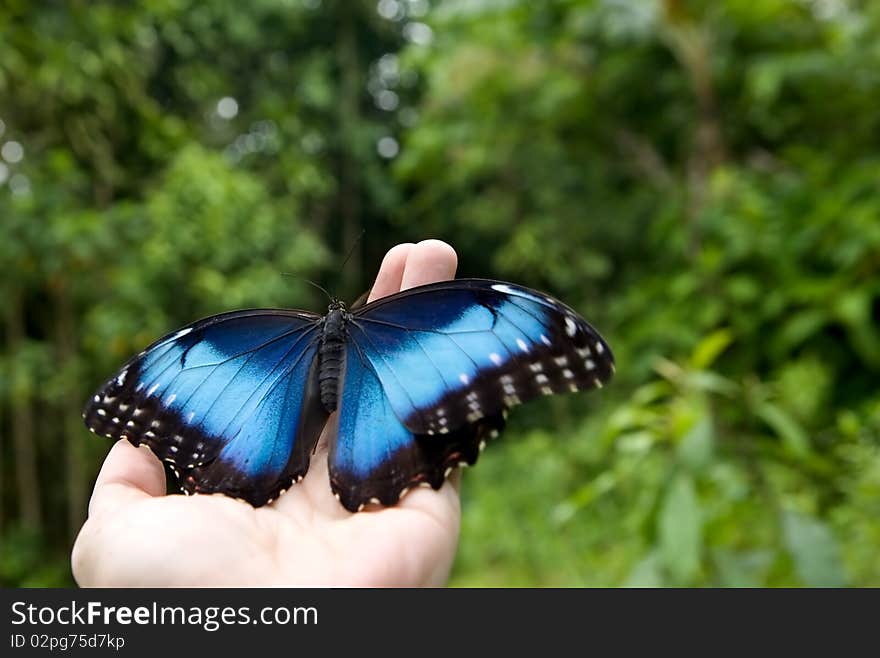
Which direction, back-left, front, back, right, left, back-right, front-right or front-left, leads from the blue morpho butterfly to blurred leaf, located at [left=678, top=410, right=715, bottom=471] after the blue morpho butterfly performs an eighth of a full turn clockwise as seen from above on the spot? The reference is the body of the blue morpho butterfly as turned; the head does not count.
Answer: front

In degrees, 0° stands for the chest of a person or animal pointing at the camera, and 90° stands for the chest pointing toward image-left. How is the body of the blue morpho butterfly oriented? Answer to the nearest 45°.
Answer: approximately 180°

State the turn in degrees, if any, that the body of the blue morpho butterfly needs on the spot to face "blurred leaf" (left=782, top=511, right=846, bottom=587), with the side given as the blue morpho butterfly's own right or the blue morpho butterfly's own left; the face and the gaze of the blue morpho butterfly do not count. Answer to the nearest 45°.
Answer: approximately 45° to the blue morpho butterfly's own right
